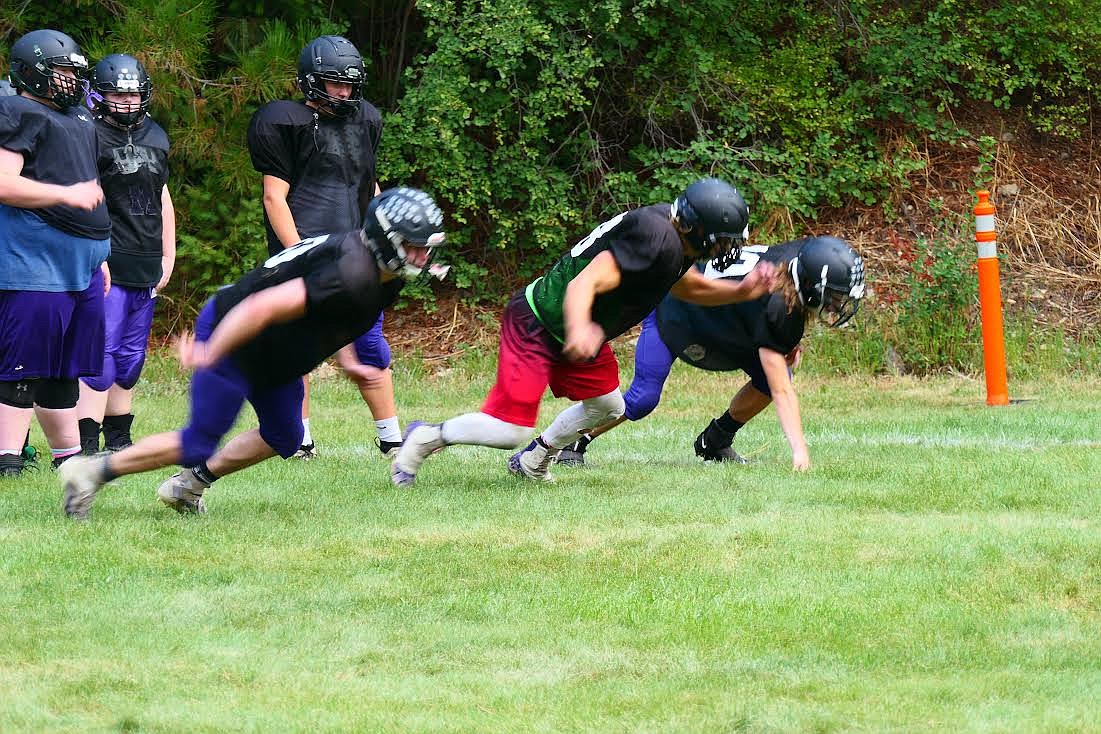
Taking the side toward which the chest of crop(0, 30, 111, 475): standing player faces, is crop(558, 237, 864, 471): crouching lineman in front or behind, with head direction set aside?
in front

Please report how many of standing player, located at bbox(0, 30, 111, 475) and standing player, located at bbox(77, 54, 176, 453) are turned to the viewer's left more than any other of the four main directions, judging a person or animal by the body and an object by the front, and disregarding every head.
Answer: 0

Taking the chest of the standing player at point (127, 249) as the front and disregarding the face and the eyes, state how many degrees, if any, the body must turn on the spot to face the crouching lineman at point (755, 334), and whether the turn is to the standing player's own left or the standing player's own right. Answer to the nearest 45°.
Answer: approximately 45° to the standing player's own left

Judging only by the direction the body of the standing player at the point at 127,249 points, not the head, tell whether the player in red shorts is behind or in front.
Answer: in front

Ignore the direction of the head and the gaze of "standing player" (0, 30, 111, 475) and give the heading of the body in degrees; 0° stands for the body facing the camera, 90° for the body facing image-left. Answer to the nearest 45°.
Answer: approximately 315°

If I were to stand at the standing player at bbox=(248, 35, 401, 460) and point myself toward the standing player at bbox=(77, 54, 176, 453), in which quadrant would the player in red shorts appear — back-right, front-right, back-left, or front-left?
back-left

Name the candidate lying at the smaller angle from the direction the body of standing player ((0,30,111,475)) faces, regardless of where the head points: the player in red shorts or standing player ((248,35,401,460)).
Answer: the player in red shorts
